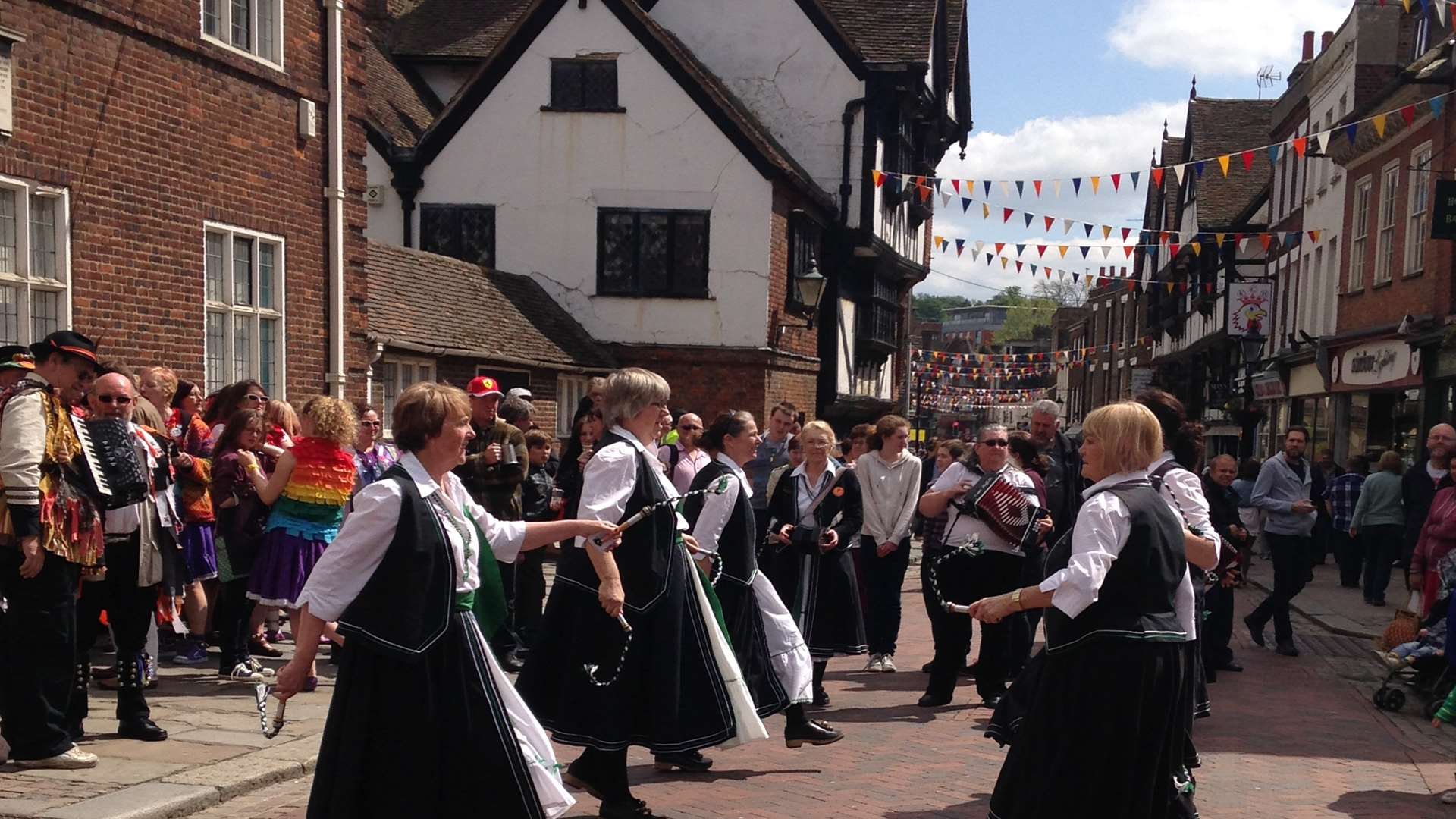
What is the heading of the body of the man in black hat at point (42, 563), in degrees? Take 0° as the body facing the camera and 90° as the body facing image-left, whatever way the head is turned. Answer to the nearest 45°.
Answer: approximately 270°

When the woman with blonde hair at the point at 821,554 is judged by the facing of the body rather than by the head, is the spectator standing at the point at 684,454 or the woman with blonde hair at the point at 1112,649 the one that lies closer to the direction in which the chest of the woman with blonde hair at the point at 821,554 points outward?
the woman with blonde hair

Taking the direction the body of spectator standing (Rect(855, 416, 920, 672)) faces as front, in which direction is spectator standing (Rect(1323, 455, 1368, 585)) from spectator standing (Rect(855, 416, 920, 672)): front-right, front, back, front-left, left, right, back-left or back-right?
back-left

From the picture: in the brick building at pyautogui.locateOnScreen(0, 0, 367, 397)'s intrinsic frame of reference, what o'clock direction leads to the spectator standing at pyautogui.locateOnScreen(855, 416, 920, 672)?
The spectator standing is roughly at 12 o'clock from the brick building.

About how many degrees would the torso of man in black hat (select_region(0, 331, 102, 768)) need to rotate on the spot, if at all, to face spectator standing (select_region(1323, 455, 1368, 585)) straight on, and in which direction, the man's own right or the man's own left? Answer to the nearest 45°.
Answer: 0° — they already face them

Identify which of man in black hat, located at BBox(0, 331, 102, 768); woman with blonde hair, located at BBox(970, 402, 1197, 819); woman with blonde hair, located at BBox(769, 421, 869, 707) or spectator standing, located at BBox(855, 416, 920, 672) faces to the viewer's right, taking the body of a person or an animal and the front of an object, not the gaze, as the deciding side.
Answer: the man in black hat
